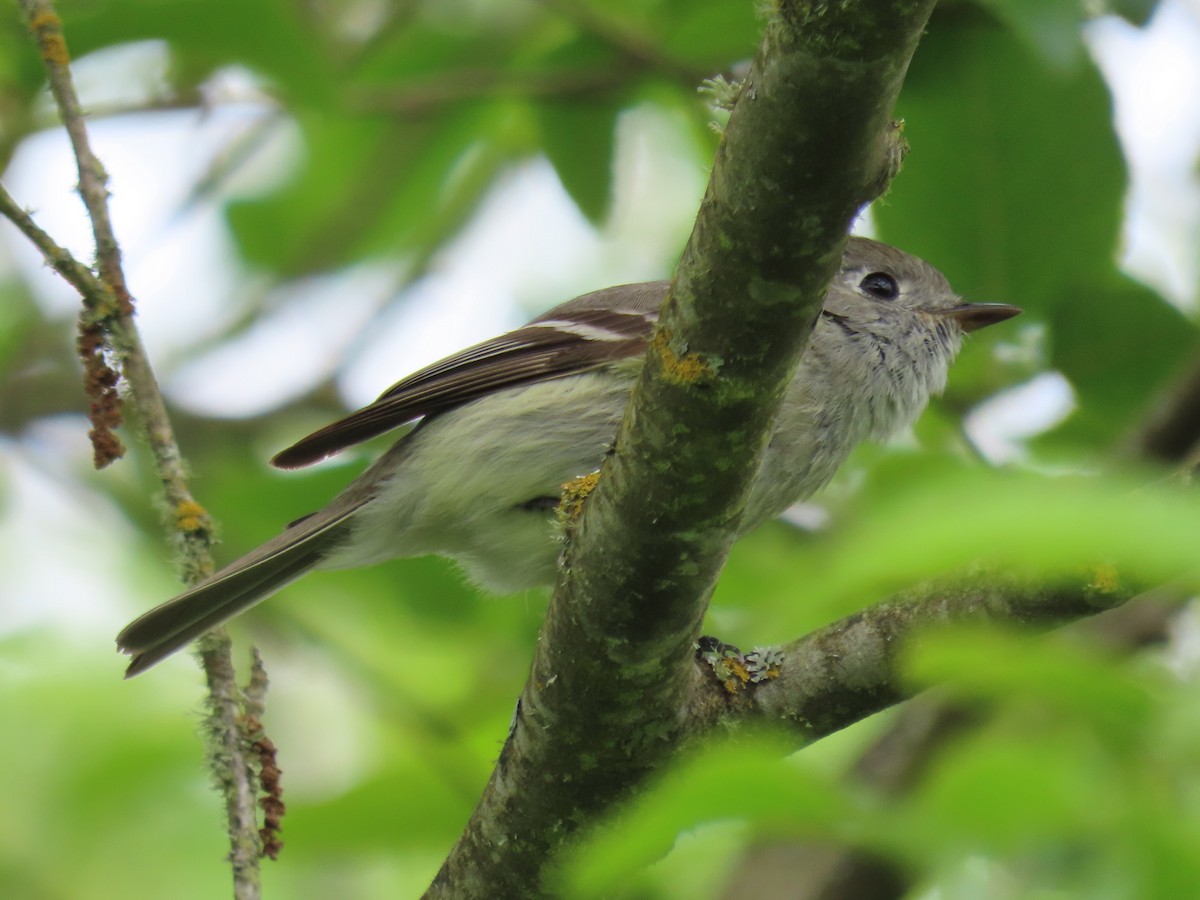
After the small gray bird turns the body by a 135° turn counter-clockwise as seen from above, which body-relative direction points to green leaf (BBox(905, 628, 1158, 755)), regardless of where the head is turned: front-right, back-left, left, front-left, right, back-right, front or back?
back-left

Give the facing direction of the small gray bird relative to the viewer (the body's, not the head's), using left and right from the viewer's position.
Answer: facing to the right of the viewer

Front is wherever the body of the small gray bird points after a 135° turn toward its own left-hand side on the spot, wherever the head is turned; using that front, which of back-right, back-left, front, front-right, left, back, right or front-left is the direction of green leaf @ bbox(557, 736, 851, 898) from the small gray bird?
back-left

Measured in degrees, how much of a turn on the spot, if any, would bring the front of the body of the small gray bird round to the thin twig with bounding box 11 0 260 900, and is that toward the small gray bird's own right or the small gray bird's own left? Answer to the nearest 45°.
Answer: approximately 135° to the small gray bird's own right

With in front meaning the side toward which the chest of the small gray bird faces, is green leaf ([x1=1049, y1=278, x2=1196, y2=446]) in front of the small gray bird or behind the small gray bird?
in front
